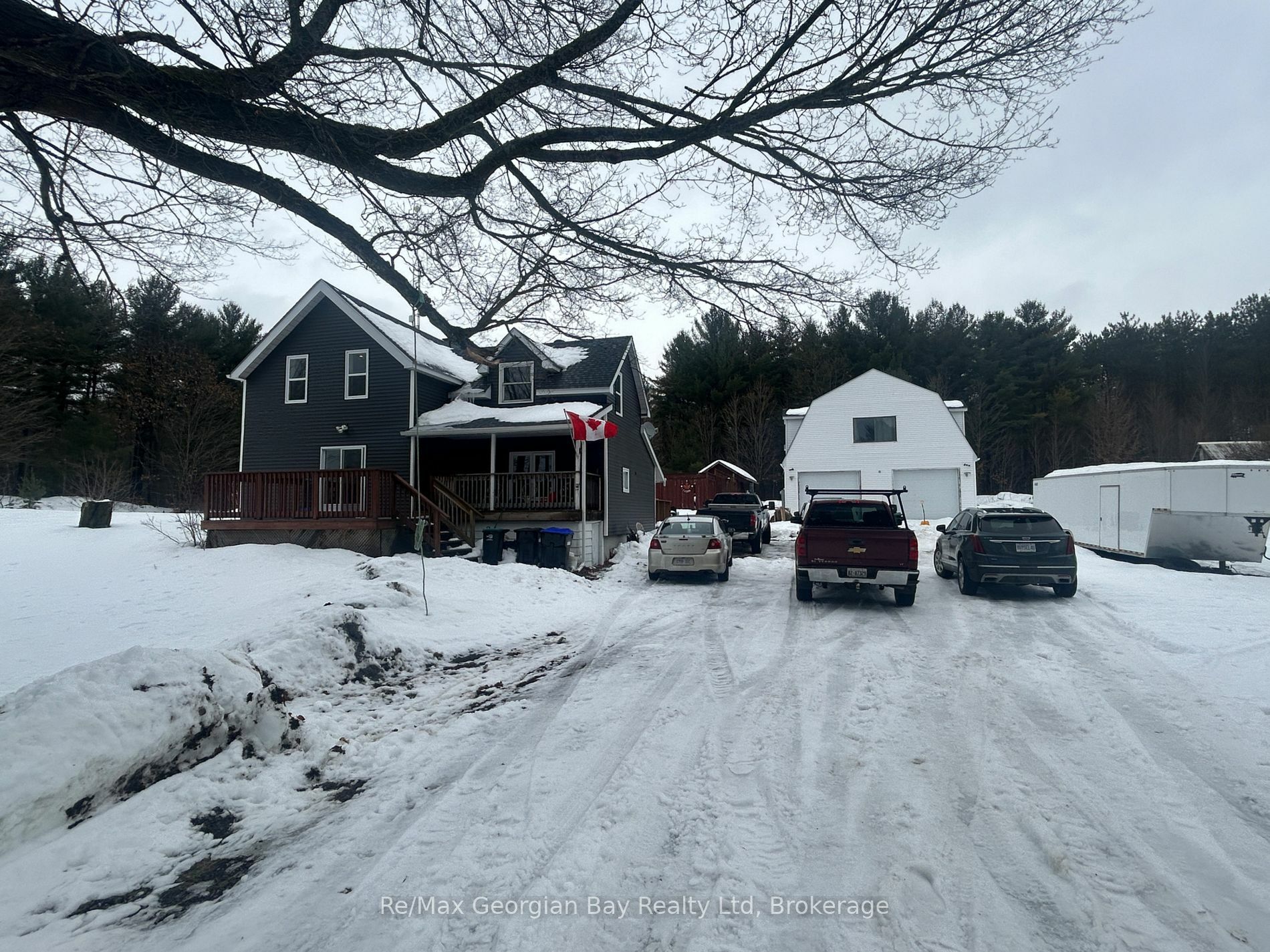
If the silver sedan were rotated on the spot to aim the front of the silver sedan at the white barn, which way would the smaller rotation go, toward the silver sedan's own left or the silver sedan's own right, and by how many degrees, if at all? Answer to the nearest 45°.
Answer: approximately 45° to the silver sedan's own right

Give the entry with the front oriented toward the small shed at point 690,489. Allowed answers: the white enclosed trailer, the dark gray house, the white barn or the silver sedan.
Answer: the silver sedan

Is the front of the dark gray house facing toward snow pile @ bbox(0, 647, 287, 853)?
yes

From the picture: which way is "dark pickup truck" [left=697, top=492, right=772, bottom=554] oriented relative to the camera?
away from the camera

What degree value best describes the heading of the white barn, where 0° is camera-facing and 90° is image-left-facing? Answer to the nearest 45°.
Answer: approximately 0°

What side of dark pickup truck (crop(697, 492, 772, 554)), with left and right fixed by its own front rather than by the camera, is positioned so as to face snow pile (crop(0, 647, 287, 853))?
back

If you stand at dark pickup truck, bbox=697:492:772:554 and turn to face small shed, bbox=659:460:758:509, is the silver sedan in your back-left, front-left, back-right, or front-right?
back-left

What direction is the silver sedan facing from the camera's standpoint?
away from the camera

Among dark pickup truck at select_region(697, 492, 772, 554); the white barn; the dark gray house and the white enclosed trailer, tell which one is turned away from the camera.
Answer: the dark pickup truck

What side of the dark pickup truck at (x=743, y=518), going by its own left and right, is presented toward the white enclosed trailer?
right

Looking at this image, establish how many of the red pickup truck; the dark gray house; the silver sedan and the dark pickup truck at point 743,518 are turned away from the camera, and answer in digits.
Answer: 3

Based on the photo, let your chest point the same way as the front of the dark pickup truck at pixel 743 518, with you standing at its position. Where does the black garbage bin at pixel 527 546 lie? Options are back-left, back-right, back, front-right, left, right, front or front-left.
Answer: back-left

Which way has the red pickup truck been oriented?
away from the camera

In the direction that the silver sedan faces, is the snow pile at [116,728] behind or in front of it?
behind

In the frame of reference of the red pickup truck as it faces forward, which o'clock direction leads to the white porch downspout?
The white porch downspout is roughly at 10 o'clock from the red pickup truck.
